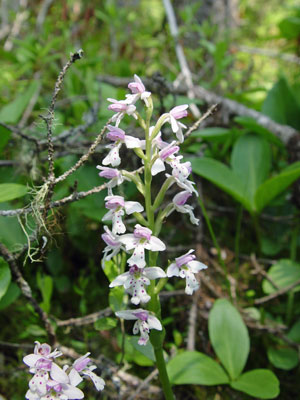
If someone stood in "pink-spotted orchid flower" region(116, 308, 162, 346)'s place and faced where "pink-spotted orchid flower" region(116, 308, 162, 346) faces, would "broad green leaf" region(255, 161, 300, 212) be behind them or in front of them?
behind

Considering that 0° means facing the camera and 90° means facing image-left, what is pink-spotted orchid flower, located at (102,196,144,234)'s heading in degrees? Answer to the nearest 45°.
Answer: approximately 45°

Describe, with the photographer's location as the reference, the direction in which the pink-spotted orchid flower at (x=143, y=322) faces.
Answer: facing the viewer

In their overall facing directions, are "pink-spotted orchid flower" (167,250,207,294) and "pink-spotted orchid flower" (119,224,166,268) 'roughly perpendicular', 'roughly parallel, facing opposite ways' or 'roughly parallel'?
roughly parallel

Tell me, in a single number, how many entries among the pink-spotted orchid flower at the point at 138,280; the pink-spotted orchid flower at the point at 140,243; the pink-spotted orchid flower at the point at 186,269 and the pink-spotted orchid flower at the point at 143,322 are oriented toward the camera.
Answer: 4

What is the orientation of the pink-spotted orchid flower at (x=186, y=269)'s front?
toward the camera

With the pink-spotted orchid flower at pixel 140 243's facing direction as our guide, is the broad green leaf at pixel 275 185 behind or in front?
behind
